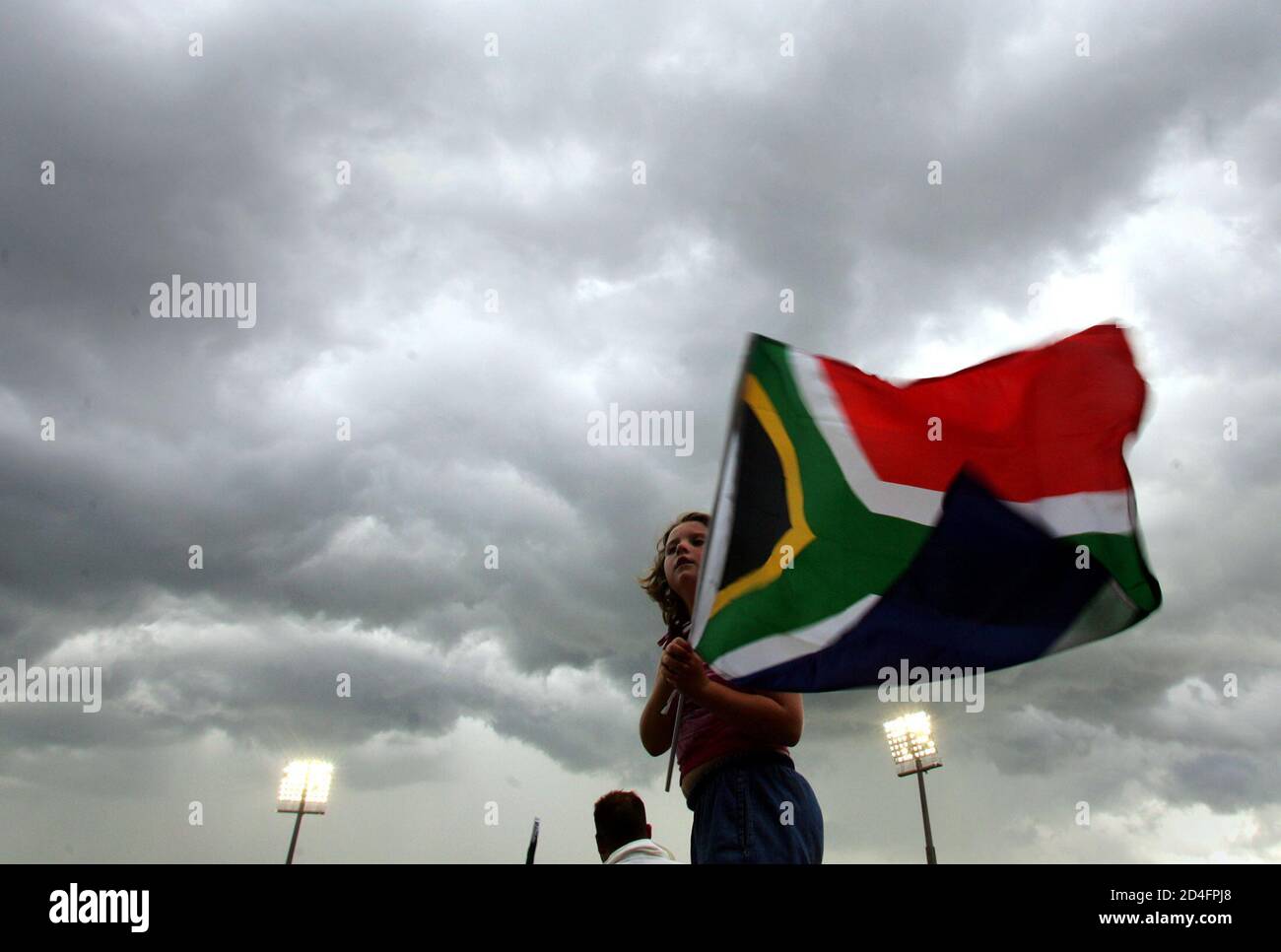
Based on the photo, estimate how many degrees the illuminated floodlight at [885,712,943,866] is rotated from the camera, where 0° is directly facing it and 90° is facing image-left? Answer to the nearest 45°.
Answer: approximately 0°

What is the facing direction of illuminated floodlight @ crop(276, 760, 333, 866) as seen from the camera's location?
facing the viewer

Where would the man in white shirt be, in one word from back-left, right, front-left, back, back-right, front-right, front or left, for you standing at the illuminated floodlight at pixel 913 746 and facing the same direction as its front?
front

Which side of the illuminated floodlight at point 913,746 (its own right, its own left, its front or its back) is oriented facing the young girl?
front

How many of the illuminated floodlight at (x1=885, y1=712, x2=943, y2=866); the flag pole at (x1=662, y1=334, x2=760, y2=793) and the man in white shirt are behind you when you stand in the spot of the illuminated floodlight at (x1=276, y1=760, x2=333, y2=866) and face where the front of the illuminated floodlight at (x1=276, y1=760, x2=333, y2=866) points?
0

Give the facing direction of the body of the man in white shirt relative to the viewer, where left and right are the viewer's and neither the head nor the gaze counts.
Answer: facing away from the viewer and to the left of the viewer

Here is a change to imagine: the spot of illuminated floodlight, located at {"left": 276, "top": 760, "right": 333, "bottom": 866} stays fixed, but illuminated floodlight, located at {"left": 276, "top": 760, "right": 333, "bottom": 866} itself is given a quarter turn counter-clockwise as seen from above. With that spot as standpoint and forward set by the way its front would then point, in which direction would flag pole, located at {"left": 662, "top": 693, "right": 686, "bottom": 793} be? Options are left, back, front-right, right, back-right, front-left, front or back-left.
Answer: right

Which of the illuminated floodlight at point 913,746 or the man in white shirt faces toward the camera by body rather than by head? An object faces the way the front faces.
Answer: the illuminated floodlight

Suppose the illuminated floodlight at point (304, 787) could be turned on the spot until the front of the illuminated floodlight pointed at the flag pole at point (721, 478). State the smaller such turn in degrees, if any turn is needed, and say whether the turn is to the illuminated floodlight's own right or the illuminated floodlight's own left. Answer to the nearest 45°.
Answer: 0° — it already faces it

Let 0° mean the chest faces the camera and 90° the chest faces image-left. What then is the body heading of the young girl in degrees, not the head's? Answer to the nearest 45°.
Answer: approximately 45°

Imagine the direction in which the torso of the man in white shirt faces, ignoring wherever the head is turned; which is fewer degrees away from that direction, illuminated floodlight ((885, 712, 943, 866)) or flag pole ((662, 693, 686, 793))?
the illuminated floodlight

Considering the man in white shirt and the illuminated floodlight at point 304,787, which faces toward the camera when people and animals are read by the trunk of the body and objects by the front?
the illuminated floodlight
